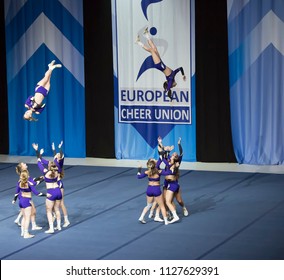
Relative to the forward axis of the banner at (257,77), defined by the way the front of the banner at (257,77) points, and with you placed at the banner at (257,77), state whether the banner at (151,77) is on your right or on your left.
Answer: on your right

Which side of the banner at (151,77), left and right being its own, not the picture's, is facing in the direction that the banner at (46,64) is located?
right

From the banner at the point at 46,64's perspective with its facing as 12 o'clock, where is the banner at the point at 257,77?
the banner at the point at 257,77 is roughly at 10 o'clock from the banner at the point at 46,64.

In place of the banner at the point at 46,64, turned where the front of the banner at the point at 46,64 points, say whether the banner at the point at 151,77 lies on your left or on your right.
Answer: on your left

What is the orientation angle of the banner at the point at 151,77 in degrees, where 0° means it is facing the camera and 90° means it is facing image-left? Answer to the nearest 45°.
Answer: approximately 0°

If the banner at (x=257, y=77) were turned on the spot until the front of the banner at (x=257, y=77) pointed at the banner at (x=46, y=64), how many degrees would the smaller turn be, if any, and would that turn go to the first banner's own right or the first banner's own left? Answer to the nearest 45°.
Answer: approximately 90° to the first banner's own right

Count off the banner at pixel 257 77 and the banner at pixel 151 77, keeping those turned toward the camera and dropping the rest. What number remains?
2

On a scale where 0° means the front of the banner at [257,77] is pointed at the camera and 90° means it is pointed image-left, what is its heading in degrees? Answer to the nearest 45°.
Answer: approximately 0°

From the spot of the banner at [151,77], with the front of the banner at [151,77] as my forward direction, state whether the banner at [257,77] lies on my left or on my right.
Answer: on my left
